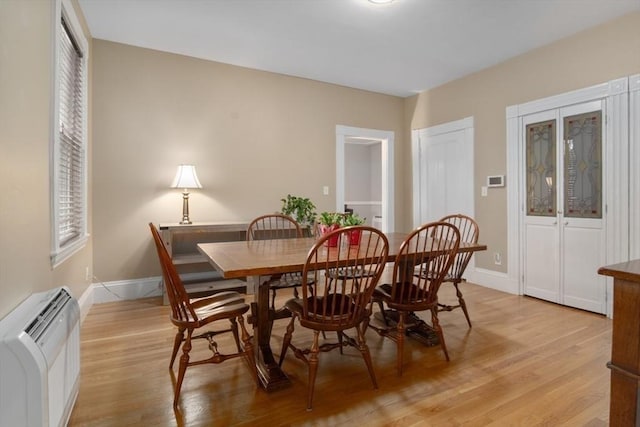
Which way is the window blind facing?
to the viewer's right

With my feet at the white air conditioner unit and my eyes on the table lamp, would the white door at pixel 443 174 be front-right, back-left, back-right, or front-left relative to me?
front-right

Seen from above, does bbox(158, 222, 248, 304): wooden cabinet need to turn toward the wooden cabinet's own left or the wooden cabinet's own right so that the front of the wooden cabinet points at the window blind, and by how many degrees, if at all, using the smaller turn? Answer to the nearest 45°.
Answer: approximately 45° to the wooden cabinet's own right

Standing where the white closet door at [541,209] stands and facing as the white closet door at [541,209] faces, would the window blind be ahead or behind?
ahead

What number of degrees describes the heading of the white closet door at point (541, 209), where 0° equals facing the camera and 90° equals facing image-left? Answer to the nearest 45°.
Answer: approximately 45°

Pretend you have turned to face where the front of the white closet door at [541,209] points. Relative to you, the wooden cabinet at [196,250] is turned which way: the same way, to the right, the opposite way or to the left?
to the left

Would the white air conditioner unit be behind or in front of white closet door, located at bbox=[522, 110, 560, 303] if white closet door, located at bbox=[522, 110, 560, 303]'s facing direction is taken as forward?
in front

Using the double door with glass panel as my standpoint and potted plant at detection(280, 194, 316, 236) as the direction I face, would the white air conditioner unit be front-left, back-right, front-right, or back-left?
front-left

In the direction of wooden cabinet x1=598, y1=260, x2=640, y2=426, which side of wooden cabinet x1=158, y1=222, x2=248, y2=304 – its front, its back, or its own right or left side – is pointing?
front

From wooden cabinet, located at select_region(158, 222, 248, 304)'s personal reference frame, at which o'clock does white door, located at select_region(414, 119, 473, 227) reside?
The white door is roughly at 9 o'clock from the wooden cabinet.

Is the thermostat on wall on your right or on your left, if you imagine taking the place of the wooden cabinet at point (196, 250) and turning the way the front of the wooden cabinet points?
on your left

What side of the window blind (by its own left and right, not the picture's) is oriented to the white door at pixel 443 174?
front

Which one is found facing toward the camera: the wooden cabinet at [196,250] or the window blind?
the wooden cabinet

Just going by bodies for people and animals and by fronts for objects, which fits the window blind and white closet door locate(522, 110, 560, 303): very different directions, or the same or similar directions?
very different directions

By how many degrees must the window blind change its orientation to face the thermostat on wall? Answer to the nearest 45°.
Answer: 0° — it already faces it

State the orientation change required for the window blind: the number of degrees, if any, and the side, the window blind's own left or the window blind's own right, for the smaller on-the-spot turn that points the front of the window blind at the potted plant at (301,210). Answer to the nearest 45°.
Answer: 0° — it already faces it

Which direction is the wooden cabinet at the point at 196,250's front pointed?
toward the camera
